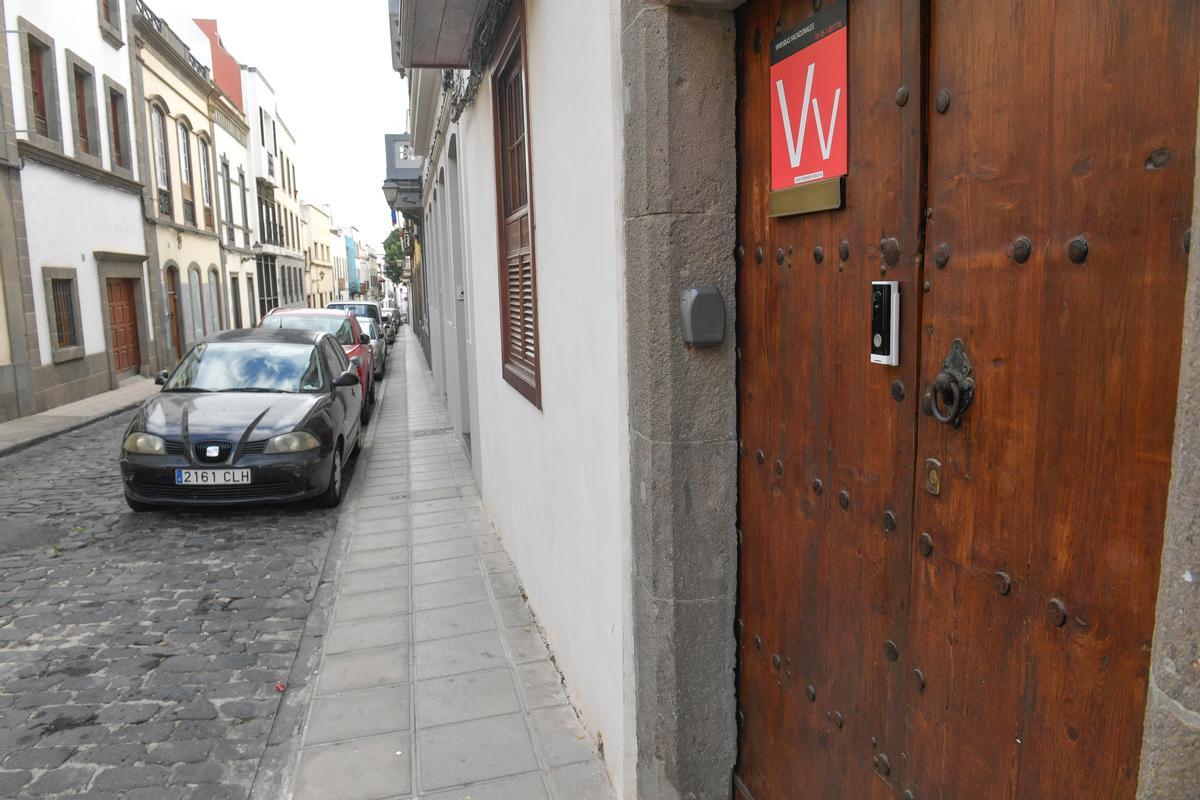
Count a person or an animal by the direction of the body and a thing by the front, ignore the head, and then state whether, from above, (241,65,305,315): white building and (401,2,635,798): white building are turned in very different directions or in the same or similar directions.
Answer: very different directions

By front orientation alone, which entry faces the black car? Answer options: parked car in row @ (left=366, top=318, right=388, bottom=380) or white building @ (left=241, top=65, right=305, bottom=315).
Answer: the parked car in row

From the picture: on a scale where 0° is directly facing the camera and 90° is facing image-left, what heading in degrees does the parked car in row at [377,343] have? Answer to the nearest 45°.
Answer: approximately 0°

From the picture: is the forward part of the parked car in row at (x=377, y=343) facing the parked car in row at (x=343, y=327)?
yes

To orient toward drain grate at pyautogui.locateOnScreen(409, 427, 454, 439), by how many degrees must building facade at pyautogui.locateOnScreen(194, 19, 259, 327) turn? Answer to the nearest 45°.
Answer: approximately 45° to its right

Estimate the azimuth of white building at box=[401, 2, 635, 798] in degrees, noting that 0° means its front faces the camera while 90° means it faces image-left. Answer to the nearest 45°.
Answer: approximately 90°

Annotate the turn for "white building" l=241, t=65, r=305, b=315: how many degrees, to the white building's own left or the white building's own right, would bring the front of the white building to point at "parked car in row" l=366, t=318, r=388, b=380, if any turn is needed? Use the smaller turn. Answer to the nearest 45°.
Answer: approximately 90° to the white building's own right

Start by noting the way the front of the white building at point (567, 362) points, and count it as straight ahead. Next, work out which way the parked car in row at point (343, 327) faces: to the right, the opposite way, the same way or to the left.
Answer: to the left

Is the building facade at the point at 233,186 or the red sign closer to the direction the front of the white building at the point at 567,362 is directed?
the building facade

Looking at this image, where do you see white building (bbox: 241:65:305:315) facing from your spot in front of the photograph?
facing to the right of the viewer

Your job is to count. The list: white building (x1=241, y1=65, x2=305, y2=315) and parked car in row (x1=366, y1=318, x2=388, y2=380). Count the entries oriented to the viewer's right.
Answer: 1

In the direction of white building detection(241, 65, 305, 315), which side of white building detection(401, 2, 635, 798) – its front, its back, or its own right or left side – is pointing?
right

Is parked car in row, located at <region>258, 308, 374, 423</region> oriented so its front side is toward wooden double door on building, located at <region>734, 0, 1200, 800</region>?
yes
